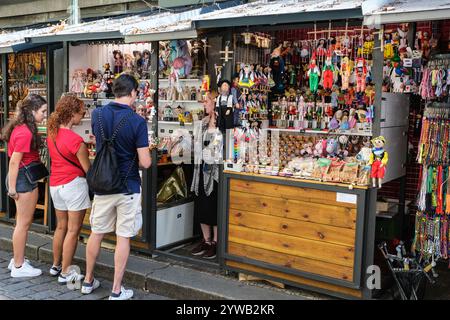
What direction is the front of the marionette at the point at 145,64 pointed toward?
toward the camera

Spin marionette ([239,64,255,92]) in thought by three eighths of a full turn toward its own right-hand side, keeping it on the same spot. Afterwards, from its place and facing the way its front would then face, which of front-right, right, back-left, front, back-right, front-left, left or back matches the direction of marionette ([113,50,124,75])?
front

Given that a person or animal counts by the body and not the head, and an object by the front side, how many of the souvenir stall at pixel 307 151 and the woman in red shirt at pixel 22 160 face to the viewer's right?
1

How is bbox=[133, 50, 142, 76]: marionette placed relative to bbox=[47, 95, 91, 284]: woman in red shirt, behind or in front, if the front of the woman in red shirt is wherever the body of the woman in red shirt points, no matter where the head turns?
in front

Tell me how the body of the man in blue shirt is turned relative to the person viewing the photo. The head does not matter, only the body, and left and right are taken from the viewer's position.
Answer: facing away from the viewer and to the right of the viewer

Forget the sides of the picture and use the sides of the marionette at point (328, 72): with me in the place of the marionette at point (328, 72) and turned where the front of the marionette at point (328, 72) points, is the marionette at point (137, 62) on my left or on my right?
on my right

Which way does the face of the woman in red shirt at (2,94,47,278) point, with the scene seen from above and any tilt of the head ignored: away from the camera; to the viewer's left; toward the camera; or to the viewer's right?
to the viewer's right

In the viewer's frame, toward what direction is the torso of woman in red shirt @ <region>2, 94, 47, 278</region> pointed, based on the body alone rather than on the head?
to the viewer's right

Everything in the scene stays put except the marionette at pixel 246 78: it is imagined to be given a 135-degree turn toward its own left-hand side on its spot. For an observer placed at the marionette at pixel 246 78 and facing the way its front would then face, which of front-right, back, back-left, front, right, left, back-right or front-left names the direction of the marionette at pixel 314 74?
front-right

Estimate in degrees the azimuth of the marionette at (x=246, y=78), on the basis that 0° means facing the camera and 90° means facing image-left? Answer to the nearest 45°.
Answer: approximately 0°

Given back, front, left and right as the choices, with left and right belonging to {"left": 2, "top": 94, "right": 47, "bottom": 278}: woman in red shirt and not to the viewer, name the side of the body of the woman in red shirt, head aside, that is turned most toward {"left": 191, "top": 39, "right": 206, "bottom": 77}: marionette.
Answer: front

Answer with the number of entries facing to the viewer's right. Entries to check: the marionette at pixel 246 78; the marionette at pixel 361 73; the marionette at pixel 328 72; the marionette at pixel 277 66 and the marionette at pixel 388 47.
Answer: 0

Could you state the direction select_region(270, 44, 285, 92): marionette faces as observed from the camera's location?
facing the viewer and to the left of the viewer

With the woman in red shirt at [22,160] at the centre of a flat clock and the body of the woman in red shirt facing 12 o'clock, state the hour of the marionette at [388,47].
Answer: The marionette is roughly at 1 o'clock from the woman in red shirt.

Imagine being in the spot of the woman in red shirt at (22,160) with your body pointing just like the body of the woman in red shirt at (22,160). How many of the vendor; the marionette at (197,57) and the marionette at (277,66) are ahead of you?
3

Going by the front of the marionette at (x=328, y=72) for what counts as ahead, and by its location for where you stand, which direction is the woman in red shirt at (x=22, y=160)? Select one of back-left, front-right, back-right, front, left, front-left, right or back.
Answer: right

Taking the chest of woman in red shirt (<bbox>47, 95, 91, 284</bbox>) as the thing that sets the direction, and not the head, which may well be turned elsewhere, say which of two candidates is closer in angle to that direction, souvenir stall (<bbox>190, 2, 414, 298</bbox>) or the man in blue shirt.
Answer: the souvenir stall

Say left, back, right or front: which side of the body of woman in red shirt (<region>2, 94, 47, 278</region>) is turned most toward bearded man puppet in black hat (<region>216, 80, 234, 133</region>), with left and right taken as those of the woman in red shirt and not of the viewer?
front

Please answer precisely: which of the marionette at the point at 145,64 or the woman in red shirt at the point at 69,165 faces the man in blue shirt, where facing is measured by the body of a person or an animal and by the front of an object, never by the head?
the marionette

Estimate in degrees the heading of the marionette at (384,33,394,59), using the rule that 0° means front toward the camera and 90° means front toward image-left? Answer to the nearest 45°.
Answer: approximately 0°

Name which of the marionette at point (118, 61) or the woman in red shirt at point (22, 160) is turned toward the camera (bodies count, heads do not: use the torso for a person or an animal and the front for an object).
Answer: the marionette
